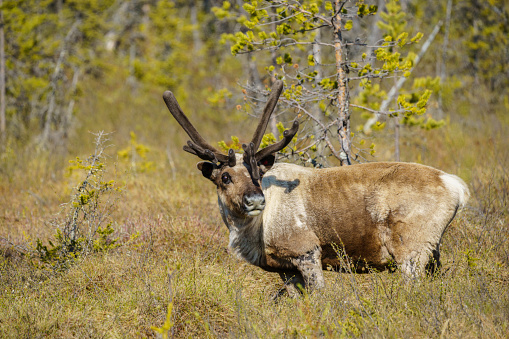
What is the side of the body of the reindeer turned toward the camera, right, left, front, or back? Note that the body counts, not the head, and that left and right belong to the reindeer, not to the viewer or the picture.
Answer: left

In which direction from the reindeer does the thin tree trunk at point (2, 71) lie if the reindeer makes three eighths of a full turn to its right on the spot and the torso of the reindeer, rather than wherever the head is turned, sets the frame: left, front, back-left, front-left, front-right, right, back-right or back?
left

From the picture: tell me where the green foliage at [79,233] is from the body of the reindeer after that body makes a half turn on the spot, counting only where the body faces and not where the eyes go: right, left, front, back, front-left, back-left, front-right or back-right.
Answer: back
